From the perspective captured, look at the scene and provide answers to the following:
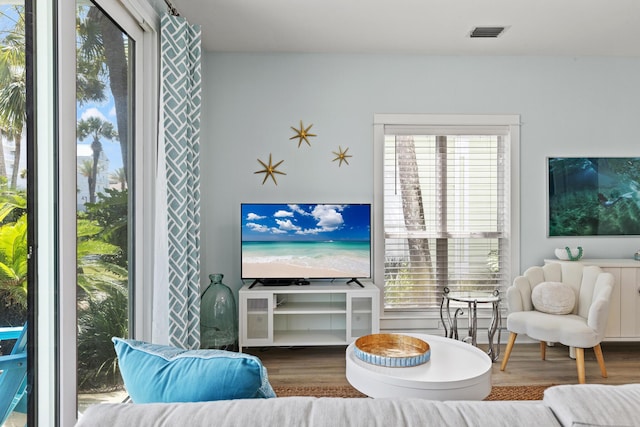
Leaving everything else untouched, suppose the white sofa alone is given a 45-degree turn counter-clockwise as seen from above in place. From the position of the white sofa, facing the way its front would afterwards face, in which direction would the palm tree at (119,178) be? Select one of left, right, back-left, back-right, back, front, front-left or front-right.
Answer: front

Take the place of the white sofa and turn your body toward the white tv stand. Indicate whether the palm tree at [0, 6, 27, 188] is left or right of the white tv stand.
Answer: left

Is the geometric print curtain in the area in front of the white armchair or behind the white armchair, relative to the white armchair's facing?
in front

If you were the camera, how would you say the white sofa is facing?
facing away from the viewer

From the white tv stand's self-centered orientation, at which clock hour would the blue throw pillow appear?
The blue throw pillow is roughly at 12 o'clock from the white tv stand.

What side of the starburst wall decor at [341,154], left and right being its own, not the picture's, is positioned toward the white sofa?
front

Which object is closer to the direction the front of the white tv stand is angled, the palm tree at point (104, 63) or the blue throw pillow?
the blue throw pillow
